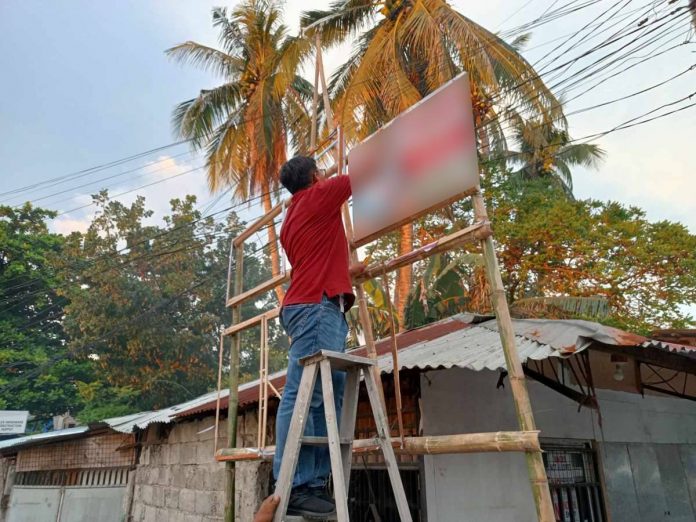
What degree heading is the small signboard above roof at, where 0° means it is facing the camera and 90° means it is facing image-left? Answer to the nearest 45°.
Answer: approximately 0°

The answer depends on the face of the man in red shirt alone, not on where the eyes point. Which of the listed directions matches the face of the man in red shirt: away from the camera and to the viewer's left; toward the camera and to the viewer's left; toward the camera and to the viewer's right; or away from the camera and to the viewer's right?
away from the camera and to the viewer's right

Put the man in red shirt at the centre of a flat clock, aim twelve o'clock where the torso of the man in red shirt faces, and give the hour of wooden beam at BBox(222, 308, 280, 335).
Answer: The wooden beam is roughly at 10 o'clock from the man in red shirt.

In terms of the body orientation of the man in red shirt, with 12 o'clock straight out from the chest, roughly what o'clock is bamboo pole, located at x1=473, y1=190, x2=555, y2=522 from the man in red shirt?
The bamboo pole is roughly at 2 o'clock from the man in red shirt.
